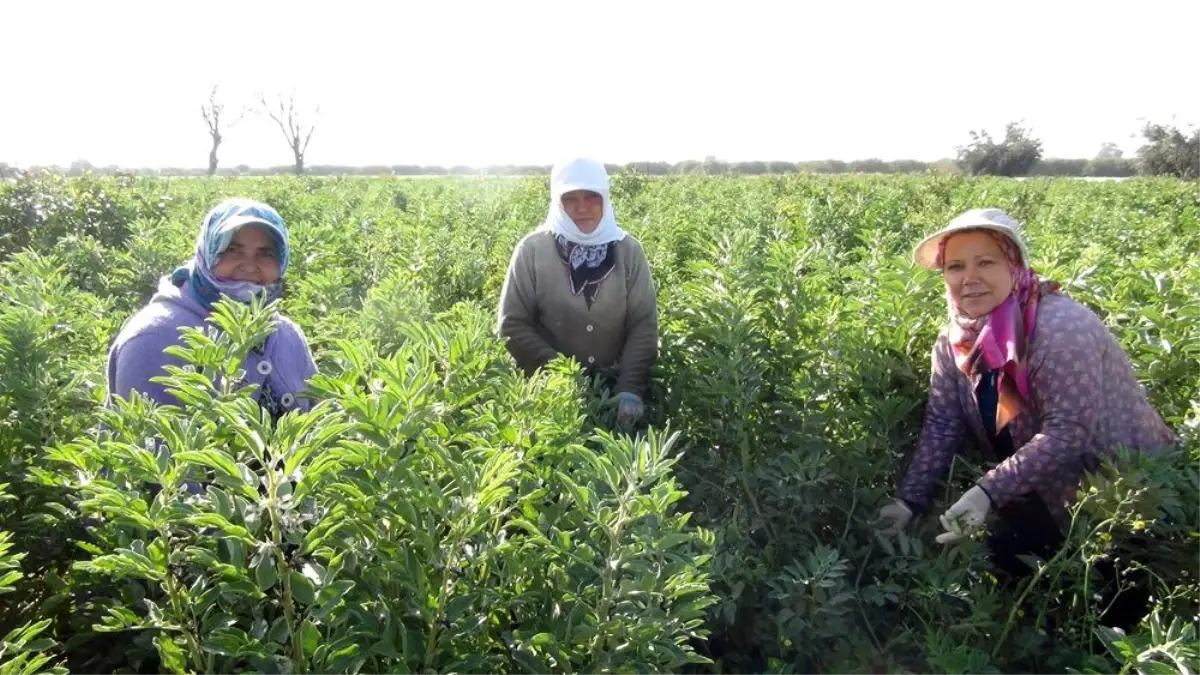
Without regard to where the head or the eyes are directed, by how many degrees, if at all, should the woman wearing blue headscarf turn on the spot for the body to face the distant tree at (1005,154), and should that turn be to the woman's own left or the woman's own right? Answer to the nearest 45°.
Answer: approximately 90° to the woman's own left

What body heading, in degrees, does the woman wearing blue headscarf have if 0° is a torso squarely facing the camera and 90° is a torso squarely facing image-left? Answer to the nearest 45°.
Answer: approximately 315°

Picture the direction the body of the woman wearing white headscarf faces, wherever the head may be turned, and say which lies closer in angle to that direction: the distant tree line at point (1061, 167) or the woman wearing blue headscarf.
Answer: the woman wearing blue headscarf

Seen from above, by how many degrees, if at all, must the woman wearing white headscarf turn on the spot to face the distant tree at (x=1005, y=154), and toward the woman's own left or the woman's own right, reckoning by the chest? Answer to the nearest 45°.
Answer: approximately 135° to the woman's own left
